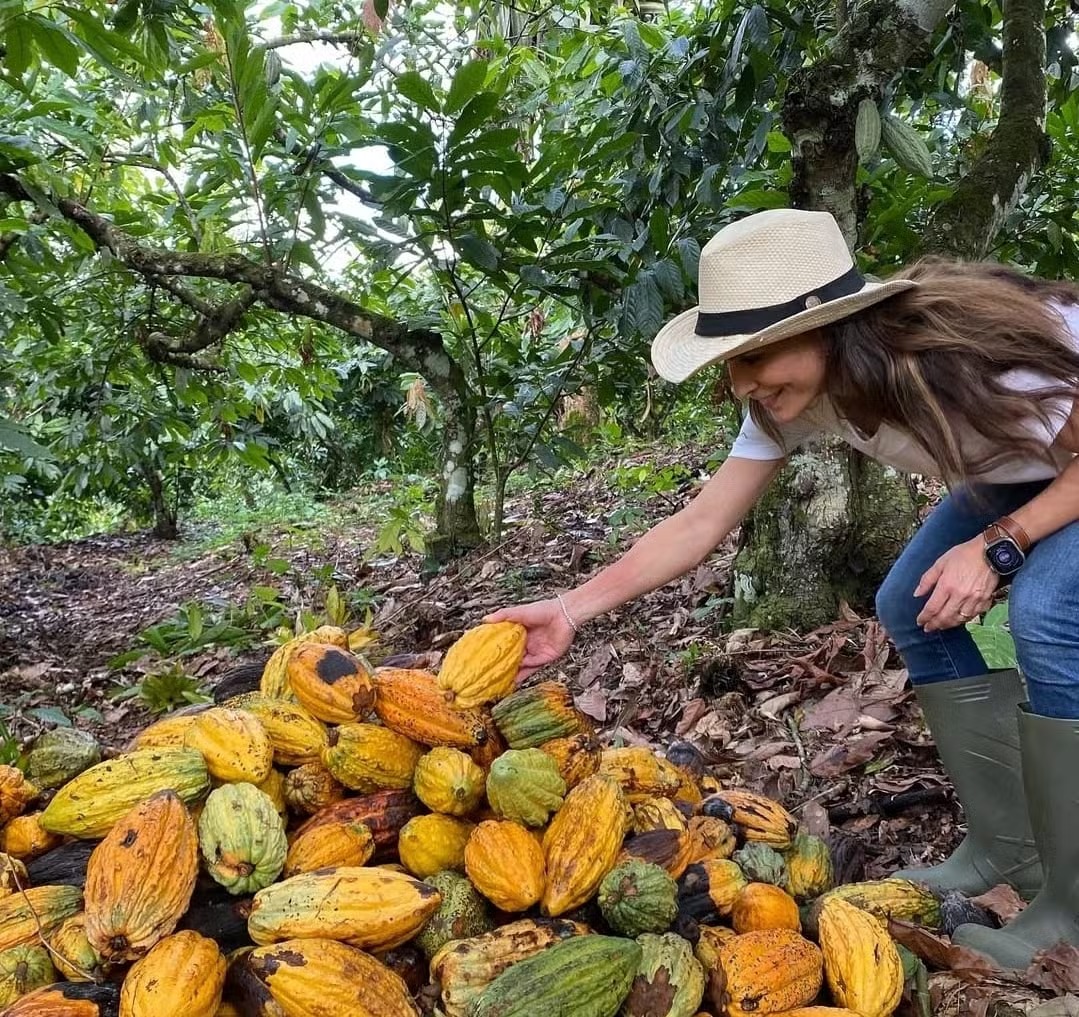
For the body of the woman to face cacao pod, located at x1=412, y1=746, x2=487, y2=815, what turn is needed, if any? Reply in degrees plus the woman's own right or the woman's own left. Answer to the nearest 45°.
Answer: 0° — they already face it

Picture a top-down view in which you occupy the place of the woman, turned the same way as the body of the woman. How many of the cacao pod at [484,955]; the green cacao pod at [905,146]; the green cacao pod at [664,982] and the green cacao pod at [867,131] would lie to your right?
2

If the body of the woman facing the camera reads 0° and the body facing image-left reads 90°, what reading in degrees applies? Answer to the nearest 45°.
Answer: approximately 90°

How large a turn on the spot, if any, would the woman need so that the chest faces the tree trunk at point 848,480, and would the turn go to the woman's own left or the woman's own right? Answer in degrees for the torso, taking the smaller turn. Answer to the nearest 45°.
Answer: approximately 90° to the woman's own right

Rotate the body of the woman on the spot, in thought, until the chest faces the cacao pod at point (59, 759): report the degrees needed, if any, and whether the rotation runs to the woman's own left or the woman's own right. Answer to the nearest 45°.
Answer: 0° — they already face it
